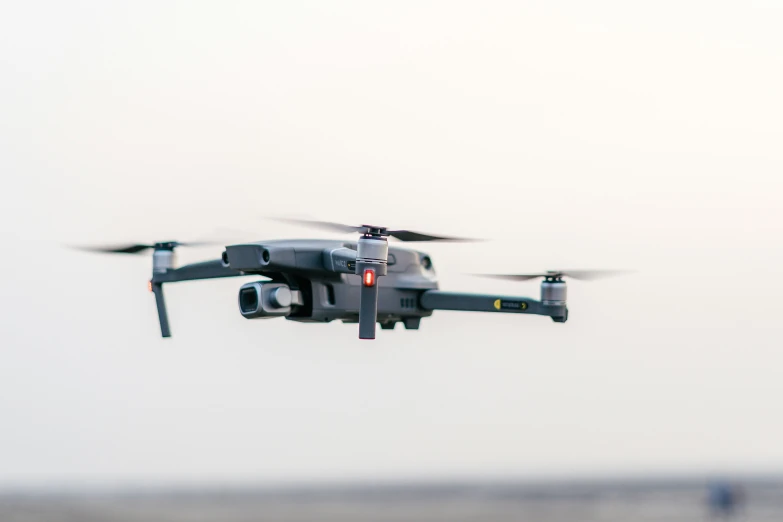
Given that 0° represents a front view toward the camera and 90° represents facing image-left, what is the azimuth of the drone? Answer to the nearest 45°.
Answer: approximately 45°
